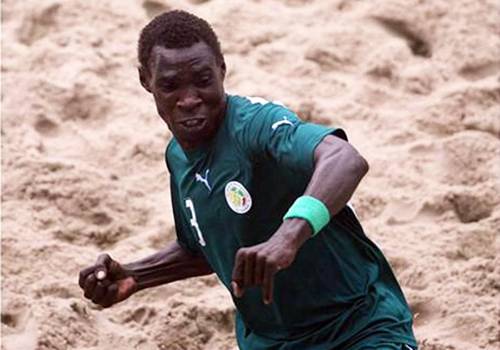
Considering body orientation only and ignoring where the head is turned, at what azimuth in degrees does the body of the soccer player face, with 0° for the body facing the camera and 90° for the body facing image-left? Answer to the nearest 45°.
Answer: approximately 45°
